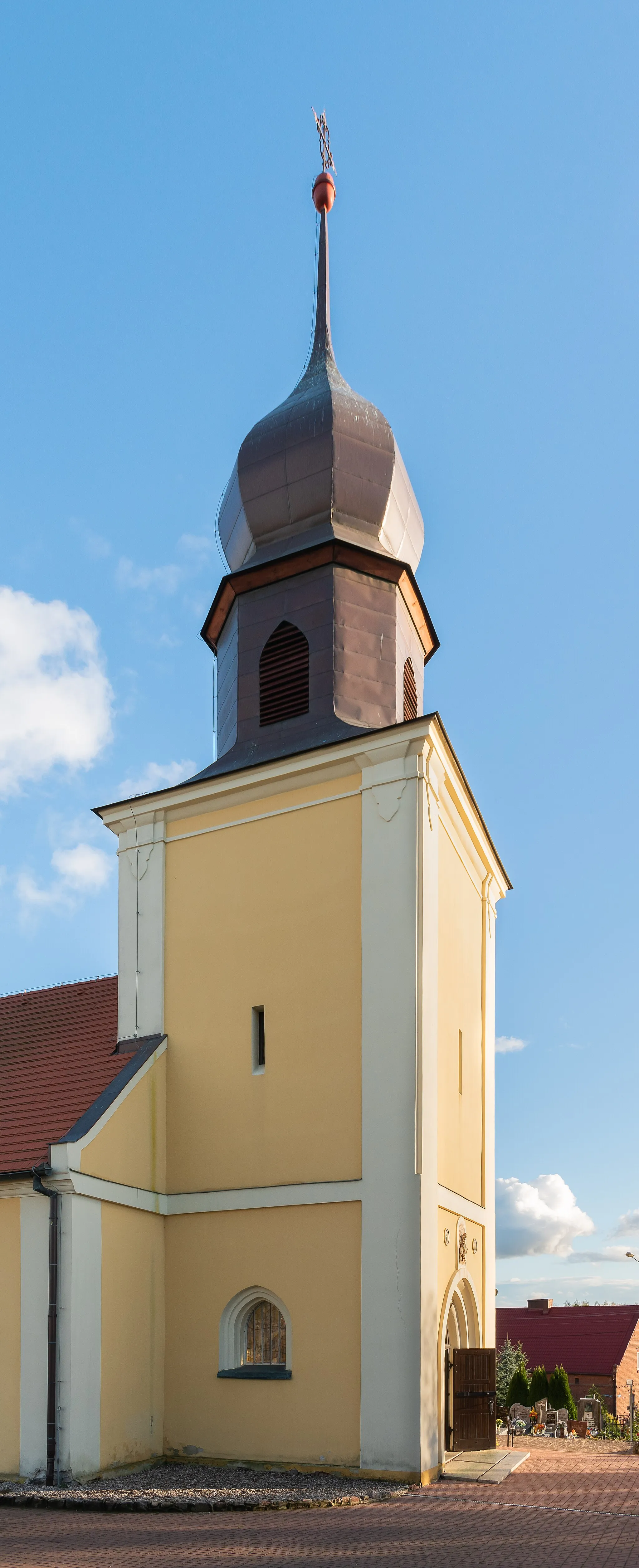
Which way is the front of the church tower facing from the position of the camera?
facing to the right of the viewer

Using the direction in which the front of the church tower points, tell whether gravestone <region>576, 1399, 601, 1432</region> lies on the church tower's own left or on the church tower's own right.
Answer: on the church tower's own left

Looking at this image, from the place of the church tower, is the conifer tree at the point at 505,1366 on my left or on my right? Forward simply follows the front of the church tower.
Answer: on my left

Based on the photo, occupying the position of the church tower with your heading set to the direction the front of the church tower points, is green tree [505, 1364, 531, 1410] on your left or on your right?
on your left

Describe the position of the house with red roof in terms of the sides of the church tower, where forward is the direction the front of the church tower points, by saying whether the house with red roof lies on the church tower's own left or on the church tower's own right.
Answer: on the church tower's own left
